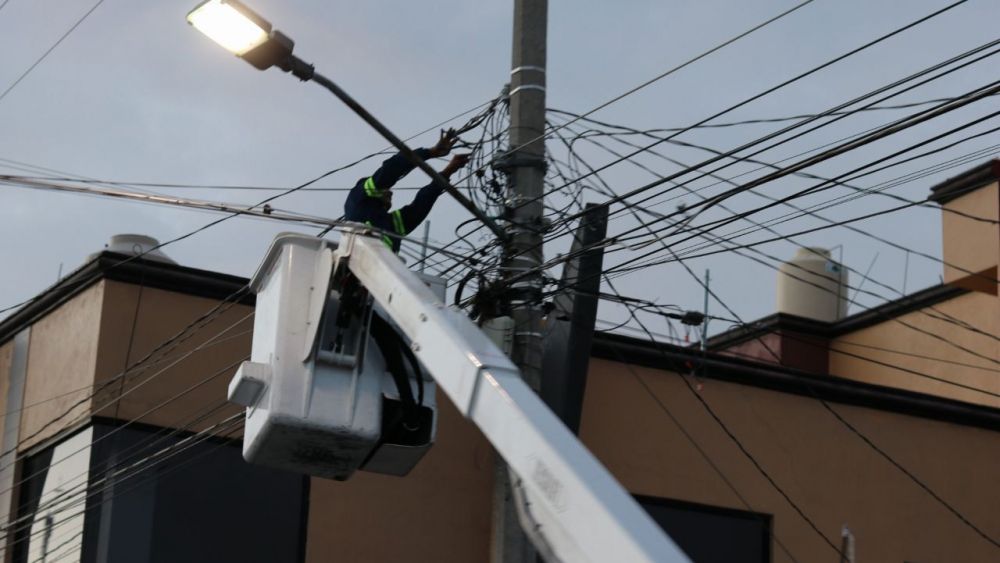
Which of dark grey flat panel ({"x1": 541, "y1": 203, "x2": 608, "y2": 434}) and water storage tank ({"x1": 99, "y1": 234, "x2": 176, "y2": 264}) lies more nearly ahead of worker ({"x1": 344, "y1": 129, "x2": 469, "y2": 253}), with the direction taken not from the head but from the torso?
the dark grey flat panel

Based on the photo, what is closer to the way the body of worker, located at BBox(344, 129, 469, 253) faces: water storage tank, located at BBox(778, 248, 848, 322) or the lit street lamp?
the water storage tank

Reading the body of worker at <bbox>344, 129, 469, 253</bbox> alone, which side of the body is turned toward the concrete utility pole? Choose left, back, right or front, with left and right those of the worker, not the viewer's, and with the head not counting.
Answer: front

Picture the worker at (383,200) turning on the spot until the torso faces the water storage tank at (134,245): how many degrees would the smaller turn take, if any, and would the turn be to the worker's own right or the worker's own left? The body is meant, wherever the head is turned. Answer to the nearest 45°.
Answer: approximately 135° to the worker's own left

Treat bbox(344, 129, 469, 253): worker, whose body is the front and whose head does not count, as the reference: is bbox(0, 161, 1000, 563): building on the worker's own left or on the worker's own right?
on the worker's own left

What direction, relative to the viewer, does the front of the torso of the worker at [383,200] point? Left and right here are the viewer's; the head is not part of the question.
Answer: facing to the right of the viewer

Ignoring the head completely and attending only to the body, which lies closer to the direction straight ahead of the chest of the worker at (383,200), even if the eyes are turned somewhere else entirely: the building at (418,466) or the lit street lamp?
the building
